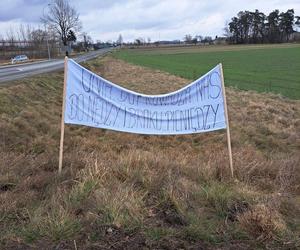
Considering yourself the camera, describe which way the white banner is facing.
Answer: facing the viewer
